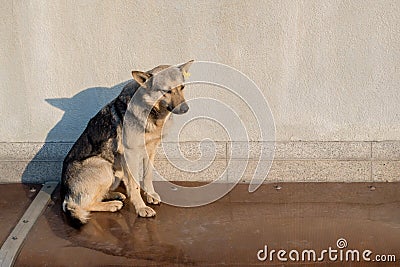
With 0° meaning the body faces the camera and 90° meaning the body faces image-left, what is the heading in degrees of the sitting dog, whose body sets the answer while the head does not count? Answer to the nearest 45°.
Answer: approximately 270°
